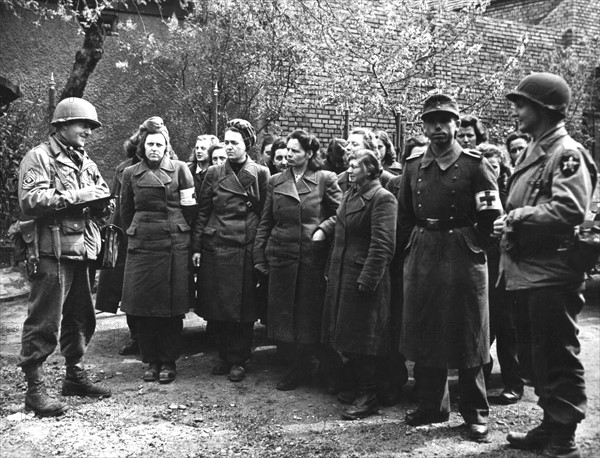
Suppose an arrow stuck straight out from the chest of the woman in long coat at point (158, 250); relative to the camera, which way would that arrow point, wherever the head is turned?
toward the camera

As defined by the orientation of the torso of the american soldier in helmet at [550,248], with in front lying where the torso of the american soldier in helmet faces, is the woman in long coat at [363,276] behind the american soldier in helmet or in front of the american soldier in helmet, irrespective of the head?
in front

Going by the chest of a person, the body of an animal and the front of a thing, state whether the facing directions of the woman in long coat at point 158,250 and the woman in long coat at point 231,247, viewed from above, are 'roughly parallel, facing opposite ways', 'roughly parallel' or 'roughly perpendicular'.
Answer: roughly parallel

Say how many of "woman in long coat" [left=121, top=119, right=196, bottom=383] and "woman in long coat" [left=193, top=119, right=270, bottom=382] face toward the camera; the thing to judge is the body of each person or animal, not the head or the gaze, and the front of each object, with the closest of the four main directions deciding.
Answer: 2

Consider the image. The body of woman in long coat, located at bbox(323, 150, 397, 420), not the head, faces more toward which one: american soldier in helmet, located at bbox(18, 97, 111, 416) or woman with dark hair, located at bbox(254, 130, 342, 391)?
the american soldier in helmet

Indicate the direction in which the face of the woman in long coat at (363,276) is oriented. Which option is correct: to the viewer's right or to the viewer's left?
to the viewer's left

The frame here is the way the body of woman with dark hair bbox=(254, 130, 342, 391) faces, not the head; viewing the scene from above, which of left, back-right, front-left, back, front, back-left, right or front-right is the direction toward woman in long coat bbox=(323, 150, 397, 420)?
left

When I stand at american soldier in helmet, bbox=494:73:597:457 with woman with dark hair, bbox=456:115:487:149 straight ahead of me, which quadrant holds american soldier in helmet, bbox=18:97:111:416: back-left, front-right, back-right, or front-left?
front-left

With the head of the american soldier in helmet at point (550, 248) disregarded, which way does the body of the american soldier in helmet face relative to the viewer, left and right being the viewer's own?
facing to the left of the viewer

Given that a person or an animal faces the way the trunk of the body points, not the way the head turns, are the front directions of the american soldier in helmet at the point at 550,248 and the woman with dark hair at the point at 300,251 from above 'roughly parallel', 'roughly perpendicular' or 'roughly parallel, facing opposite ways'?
roughly perpendicular

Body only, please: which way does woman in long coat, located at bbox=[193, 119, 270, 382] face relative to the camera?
toward the camera

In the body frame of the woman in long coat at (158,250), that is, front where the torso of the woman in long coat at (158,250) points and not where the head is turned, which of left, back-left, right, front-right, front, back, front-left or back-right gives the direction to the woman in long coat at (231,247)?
left

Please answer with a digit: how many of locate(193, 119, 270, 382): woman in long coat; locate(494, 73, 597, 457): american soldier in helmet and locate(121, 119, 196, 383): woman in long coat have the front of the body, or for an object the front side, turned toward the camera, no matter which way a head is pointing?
2
